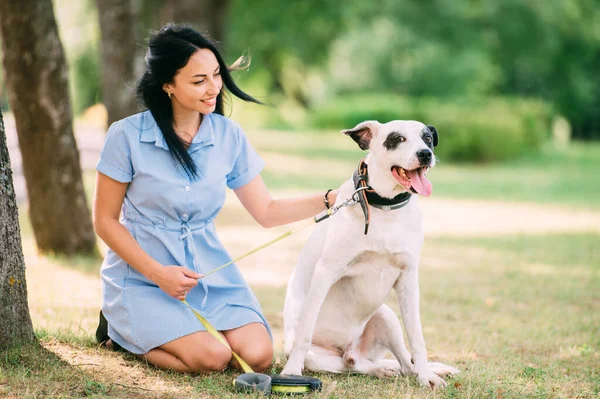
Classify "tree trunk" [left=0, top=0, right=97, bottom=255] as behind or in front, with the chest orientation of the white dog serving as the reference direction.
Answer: behind

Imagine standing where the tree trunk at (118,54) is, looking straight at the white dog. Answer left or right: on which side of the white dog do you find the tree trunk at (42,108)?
right

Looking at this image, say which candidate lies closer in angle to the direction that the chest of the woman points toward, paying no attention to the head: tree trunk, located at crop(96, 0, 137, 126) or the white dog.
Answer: the white dog

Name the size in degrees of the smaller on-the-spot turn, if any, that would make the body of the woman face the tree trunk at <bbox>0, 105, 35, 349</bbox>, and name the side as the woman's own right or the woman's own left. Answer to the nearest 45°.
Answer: approximately 135° to the woman's own right

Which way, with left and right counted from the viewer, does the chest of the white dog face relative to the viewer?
facing the viewer and to the right of the viewer

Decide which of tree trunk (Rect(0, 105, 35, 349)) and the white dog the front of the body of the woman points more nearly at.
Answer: the white dog

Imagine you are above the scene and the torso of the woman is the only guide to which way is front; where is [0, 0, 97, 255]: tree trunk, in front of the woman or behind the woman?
behind

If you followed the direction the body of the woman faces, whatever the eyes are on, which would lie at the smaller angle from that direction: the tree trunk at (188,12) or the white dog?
the white dog

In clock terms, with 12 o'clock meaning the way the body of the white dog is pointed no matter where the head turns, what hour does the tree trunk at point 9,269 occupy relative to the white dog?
The tree trunk is roughly at 4 o'clock from the white dog.

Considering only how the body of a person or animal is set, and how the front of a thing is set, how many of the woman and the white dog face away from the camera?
0

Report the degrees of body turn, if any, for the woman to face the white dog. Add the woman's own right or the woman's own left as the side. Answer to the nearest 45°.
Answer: approximately 45° to the woman's own left

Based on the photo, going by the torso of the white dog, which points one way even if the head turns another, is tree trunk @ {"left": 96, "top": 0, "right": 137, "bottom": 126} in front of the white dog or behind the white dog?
behind
